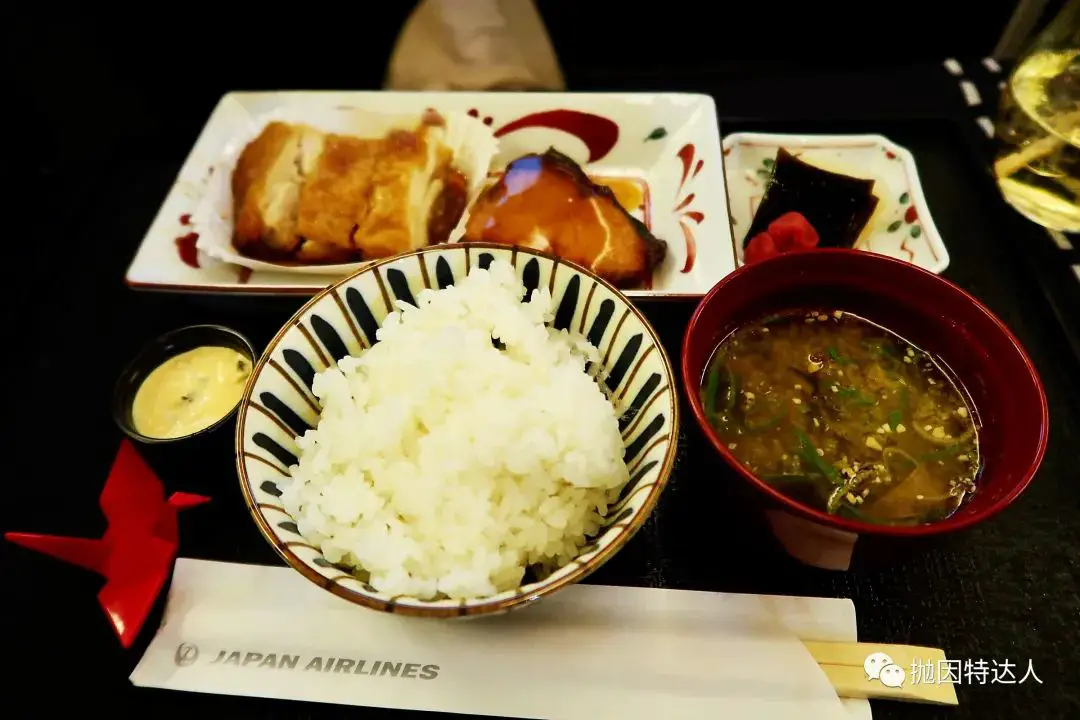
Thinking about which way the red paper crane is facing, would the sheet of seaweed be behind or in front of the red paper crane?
in front

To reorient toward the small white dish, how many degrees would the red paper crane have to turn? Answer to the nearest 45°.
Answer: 0° — it already faces it

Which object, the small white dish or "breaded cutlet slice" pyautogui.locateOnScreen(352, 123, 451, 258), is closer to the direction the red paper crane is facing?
the small white dish

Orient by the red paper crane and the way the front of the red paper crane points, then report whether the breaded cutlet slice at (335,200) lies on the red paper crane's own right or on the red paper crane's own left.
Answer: on the red paper crane's own left

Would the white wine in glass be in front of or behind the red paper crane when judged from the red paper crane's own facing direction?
in front

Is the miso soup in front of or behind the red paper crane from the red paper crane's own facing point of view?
in front

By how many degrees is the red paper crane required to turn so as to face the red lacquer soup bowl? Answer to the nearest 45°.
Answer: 0° — it already faces it

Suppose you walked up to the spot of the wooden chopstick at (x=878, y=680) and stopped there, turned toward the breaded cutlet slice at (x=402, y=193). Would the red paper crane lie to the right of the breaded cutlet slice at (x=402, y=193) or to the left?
left

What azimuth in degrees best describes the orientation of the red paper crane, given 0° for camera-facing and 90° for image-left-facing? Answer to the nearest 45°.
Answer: approximately 270°

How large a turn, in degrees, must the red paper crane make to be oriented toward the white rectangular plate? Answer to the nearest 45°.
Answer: approximately 45° to its left

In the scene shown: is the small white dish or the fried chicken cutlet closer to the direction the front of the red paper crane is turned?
the small white dish
